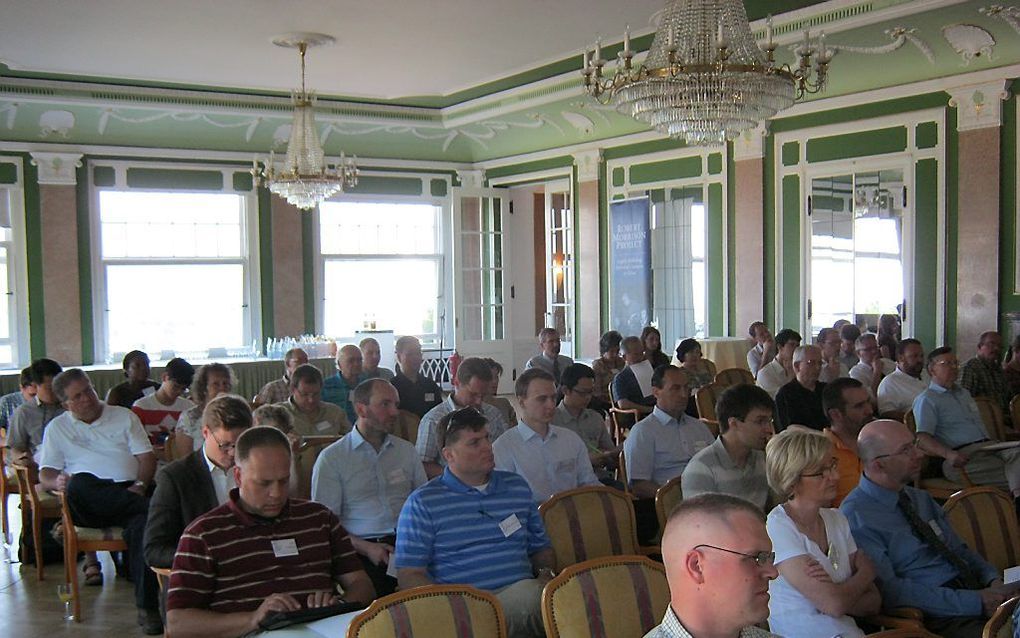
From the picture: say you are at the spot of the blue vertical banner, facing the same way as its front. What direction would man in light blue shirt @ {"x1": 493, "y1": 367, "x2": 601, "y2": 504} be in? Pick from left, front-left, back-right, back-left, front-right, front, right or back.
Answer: front

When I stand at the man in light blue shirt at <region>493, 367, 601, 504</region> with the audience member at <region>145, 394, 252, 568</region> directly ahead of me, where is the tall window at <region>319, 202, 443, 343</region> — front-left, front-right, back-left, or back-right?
back-right

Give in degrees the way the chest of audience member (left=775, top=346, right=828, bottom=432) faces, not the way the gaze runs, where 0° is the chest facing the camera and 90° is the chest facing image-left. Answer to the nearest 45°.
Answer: approximately 315°

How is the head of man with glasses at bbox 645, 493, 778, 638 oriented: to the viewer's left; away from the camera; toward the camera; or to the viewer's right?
to the viewer's right

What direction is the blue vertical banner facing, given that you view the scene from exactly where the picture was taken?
facing the viewer

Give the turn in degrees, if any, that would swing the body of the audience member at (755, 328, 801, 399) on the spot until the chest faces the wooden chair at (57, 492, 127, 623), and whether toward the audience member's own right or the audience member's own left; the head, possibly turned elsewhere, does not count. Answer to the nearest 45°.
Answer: approximately 90° to the audience member's own right

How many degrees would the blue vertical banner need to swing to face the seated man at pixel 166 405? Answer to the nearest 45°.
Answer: approximately 45° to its right

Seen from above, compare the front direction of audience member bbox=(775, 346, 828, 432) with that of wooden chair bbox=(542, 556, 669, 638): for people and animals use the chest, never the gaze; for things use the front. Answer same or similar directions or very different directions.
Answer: same or similar directions

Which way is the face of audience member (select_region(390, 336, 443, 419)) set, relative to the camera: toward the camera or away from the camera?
toward the camera

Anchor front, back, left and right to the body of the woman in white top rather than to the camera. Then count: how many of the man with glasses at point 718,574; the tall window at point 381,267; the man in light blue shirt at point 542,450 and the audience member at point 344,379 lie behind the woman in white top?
3

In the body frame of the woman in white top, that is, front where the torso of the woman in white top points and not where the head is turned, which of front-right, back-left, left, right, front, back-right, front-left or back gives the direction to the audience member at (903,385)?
back-left

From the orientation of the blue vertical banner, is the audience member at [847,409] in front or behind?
in front

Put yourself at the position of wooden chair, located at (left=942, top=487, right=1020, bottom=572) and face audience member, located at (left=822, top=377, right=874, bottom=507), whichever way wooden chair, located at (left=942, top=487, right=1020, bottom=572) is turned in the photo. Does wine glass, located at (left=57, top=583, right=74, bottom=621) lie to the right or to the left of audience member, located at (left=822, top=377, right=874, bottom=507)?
left

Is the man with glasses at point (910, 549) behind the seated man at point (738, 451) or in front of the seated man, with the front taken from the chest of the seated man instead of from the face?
in front

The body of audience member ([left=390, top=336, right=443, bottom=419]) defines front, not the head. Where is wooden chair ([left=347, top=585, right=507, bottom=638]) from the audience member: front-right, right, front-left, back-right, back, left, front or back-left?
front-right

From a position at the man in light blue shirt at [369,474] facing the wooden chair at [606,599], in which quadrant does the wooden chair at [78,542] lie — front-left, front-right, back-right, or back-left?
back-right
